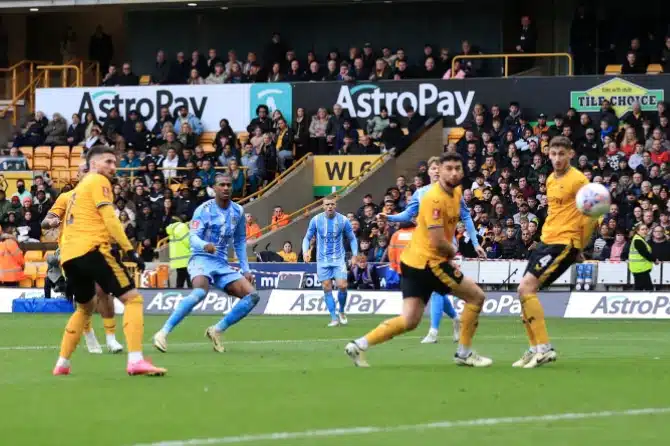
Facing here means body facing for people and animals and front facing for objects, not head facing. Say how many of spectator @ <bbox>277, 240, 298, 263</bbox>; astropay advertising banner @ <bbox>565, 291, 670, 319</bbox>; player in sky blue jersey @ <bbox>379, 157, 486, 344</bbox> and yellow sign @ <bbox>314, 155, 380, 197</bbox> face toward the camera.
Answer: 4

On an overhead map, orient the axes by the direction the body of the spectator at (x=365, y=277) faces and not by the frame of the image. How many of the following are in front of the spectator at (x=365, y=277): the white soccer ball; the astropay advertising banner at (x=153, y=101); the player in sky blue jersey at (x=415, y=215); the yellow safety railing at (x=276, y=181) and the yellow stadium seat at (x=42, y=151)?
2

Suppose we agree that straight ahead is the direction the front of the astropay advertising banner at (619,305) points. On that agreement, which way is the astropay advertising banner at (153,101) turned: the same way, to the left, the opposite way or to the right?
the same way

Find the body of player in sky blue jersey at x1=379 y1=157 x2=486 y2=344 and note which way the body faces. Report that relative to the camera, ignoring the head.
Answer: toward the camera

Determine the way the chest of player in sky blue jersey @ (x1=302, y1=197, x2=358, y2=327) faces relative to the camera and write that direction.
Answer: toward the camera

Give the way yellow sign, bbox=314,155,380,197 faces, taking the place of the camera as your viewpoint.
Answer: facing the viewer

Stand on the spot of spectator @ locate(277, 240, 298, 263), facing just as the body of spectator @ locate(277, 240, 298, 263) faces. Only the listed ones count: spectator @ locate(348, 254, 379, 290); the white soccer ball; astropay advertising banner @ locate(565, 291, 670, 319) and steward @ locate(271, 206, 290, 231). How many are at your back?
1

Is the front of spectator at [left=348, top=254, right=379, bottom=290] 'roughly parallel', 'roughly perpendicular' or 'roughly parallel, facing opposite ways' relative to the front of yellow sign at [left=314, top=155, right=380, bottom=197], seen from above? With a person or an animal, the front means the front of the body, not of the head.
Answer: roughly parallel

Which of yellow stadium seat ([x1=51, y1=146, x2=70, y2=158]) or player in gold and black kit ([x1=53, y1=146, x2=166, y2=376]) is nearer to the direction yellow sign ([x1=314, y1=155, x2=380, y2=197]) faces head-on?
the player in gold and black kit

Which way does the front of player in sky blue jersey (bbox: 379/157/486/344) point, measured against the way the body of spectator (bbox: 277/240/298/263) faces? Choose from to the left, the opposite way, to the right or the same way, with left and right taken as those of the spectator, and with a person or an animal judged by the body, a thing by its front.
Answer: the same way

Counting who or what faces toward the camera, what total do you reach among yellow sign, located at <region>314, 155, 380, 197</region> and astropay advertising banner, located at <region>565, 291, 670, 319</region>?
2

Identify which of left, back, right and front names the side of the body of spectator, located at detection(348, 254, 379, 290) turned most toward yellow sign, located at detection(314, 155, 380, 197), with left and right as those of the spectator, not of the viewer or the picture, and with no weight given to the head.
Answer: back

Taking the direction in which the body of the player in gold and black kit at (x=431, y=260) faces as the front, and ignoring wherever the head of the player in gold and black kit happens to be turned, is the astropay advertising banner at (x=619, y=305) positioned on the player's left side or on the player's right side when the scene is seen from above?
on the player's left side

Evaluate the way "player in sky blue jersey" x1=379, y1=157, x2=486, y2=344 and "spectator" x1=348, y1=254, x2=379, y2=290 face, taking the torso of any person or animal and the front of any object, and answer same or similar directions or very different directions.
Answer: same or similar directions

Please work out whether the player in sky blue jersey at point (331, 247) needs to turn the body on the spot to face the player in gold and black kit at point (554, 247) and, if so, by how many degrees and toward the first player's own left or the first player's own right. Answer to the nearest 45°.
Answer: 0° — they already face them

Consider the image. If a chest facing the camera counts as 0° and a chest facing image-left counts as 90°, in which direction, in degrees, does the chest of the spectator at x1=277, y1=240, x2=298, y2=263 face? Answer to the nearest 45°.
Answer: approximately 0°

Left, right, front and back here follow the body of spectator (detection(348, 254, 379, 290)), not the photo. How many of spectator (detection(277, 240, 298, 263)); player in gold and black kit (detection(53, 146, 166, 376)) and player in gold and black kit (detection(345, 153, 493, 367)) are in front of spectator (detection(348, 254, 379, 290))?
2

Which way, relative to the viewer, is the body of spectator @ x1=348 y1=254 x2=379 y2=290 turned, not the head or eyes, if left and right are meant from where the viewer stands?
facing the viewer
